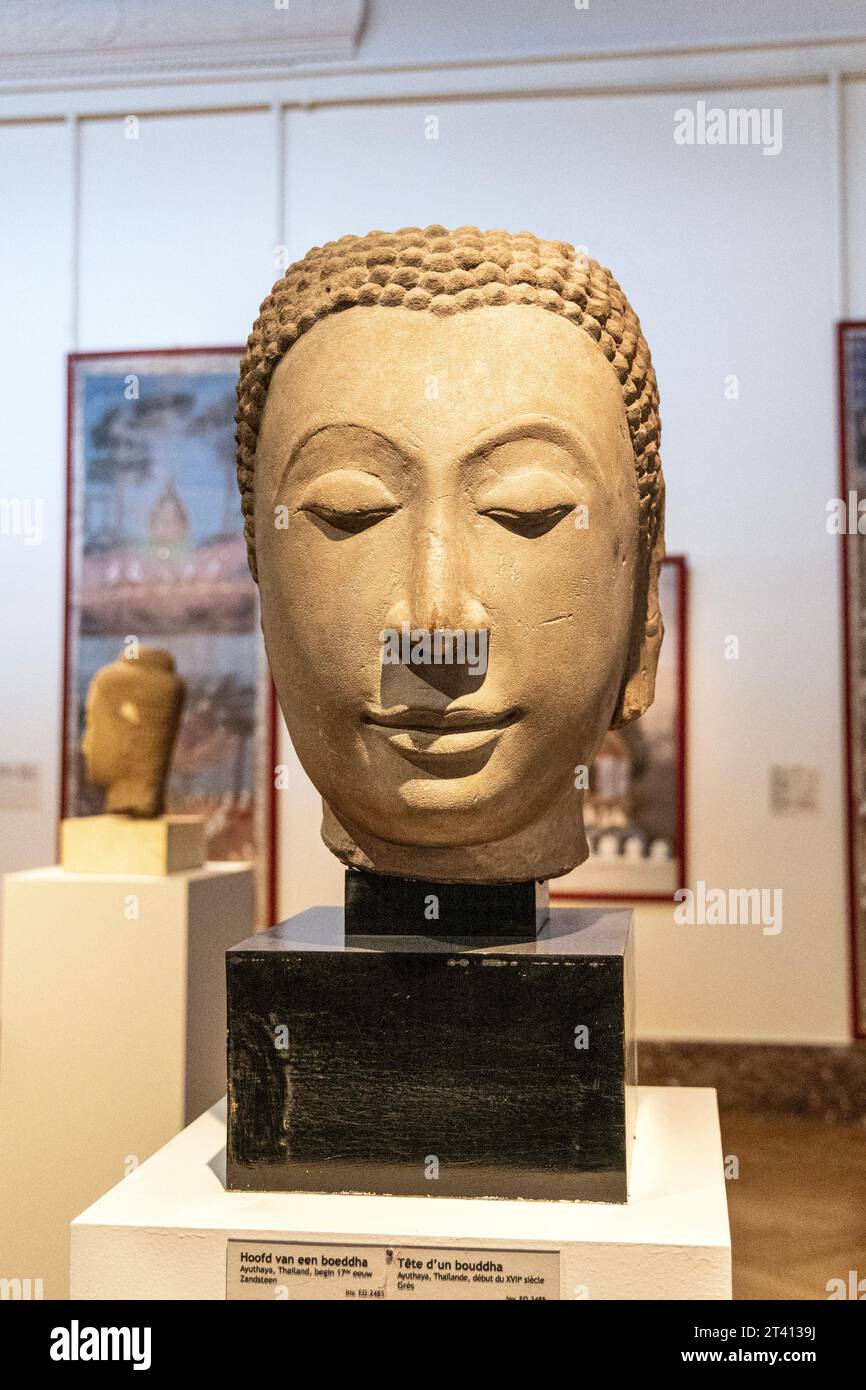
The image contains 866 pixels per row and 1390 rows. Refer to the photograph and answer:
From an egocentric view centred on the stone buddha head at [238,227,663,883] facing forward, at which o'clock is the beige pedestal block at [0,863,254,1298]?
The beige pedestal block is roughly at 5 o'clock from the stone buddha head.

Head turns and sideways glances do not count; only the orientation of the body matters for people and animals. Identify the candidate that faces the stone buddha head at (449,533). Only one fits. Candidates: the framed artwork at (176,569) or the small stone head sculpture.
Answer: the framed artwork

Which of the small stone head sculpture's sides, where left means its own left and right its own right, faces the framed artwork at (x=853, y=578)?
back

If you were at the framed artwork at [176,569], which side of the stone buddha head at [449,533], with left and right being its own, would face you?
back

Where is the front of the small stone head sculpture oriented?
to the viewer's left

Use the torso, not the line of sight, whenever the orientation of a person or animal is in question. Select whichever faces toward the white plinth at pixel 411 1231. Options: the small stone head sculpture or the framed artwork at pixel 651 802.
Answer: the framed artwork

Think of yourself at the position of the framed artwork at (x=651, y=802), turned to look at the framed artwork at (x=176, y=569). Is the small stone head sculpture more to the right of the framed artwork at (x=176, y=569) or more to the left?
left

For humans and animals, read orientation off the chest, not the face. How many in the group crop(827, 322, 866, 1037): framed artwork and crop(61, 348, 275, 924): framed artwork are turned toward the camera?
2

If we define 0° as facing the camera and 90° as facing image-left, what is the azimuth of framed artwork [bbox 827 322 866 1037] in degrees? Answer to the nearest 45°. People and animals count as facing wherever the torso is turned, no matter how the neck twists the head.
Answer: approximately 0°

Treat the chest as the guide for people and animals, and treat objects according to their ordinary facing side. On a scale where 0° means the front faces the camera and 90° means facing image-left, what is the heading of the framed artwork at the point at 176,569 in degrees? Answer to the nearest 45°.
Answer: approximately 0°
